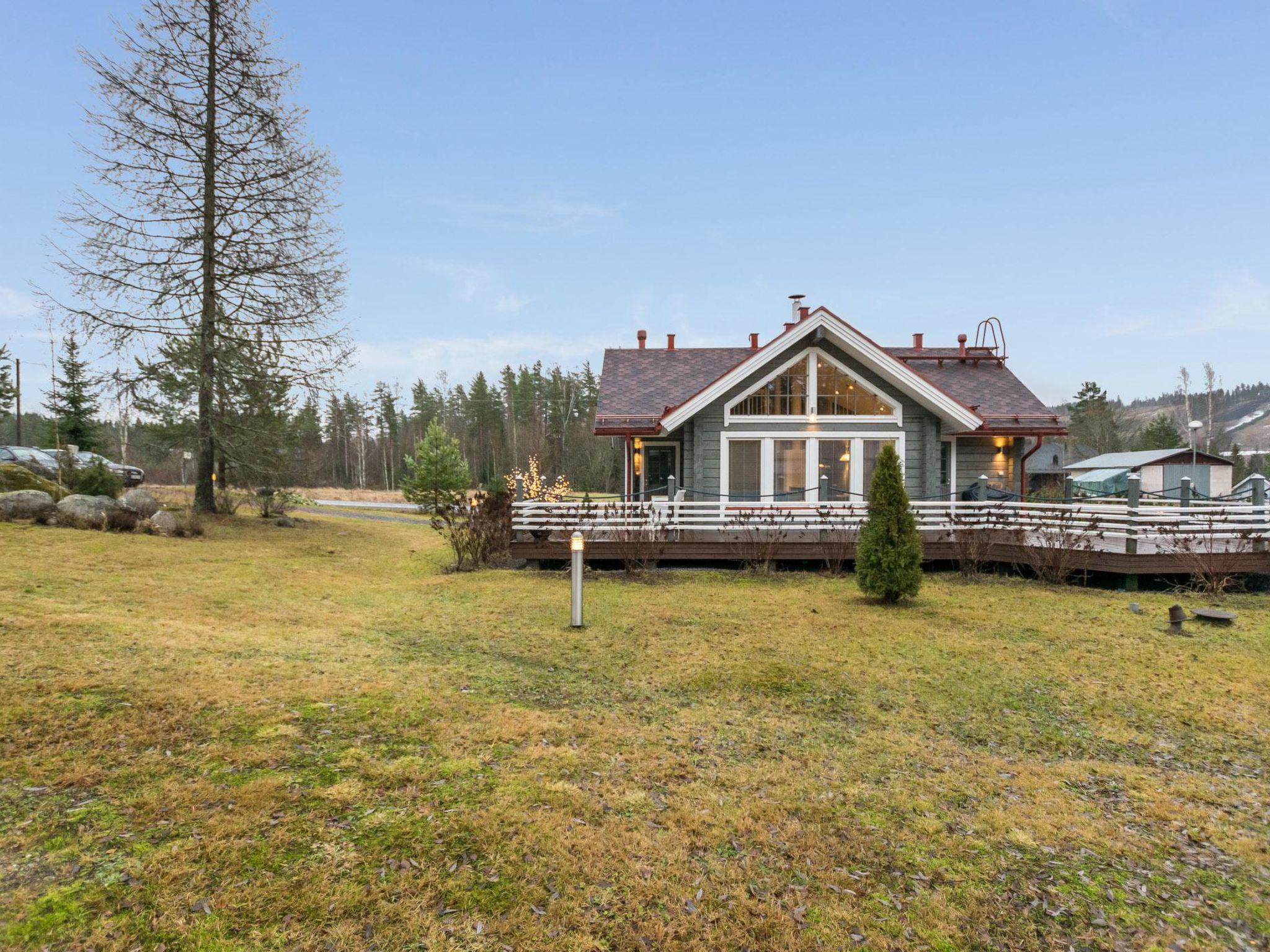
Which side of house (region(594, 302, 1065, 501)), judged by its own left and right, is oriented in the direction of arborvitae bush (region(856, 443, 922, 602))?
front

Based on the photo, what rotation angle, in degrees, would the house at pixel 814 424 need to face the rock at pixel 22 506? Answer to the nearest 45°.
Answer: approximately 45° to its right

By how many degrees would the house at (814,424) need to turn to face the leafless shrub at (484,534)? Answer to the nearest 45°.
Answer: approximately 45° to its right

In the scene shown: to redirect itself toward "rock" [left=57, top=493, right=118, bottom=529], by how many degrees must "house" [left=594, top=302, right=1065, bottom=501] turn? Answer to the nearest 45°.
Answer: approximately 45° to its right

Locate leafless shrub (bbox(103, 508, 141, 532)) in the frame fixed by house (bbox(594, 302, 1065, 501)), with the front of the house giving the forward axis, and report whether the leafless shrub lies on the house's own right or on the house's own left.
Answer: on the house's own right

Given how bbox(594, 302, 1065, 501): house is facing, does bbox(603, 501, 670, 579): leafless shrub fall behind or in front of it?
in front

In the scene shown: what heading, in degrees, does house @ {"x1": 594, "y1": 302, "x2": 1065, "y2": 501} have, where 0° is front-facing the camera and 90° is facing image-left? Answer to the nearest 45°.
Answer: approximately 0°

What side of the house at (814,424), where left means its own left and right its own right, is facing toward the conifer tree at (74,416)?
right

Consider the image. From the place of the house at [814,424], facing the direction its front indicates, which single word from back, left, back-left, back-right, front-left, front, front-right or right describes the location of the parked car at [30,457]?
right

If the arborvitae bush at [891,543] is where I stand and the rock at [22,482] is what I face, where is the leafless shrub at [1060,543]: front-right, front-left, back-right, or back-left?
back-right

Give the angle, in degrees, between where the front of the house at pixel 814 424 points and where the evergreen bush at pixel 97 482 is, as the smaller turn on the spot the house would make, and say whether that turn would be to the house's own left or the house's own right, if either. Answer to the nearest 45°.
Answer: approximately 90° to the house's own right
